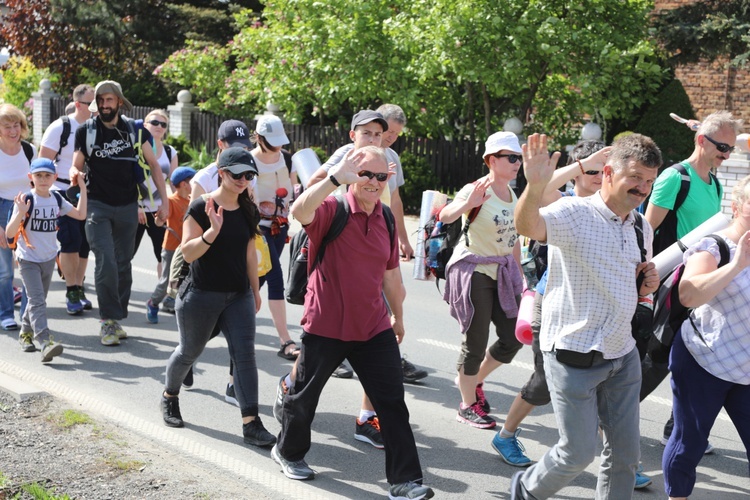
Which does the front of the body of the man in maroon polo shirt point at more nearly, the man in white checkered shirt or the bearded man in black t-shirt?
the man in white checkered shirt

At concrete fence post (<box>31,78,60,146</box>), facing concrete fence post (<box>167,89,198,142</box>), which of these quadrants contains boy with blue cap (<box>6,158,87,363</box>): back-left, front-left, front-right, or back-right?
front-right

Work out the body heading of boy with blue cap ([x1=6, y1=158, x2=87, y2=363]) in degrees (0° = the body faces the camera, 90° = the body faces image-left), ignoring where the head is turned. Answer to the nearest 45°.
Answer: approximately 315°

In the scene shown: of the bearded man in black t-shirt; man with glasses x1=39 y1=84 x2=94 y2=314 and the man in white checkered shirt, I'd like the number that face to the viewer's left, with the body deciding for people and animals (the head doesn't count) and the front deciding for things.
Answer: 0

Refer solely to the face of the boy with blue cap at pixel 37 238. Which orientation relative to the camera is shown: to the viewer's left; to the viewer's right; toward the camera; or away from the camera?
toward the camera

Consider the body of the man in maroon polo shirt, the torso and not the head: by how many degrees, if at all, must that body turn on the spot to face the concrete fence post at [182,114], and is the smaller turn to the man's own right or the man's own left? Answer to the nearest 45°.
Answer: approximately 135° to the man's own left

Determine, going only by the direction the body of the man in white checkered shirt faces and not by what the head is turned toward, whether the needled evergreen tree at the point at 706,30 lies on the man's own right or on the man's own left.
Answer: on the man's own left

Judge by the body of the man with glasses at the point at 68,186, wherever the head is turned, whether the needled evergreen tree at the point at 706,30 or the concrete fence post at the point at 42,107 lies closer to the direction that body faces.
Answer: the needled evergreen tree

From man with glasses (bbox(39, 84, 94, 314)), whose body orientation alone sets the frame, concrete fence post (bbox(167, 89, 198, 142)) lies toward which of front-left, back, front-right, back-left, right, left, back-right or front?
back-left

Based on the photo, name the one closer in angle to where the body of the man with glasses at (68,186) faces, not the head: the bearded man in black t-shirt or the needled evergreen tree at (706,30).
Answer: the bearded man in black t-shirt

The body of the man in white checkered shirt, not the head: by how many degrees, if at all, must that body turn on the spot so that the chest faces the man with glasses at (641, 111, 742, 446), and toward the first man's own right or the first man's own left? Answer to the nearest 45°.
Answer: approximately 135° to the first man's own left

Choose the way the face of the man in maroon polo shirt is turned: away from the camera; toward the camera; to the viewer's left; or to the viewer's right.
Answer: toward the camera

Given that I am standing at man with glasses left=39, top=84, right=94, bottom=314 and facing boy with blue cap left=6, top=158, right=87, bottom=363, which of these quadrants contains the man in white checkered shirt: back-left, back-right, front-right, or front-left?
front-left

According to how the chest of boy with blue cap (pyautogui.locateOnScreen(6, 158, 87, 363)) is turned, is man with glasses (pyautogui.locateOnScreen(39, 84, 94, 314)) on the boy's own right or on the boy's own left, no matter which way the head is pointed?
on the boy's own left

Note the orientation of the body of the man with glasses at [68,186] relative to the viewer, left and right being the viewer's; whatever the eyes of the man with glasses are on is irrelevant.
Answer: facing the viewer and to the right of the viewer

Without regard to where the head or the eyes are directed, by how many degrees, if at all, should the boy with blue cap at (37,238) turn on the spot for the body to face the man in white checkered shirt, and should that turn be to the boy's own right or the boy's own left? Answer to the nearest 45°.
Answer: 0° — they already face them

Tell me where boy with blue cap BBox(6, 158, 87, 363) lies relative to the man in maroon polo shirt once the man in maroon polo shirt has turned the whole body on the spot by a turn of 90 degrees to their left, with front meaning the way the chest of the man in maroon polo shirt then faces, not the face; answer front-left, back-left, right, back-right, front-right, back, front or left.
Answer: left
